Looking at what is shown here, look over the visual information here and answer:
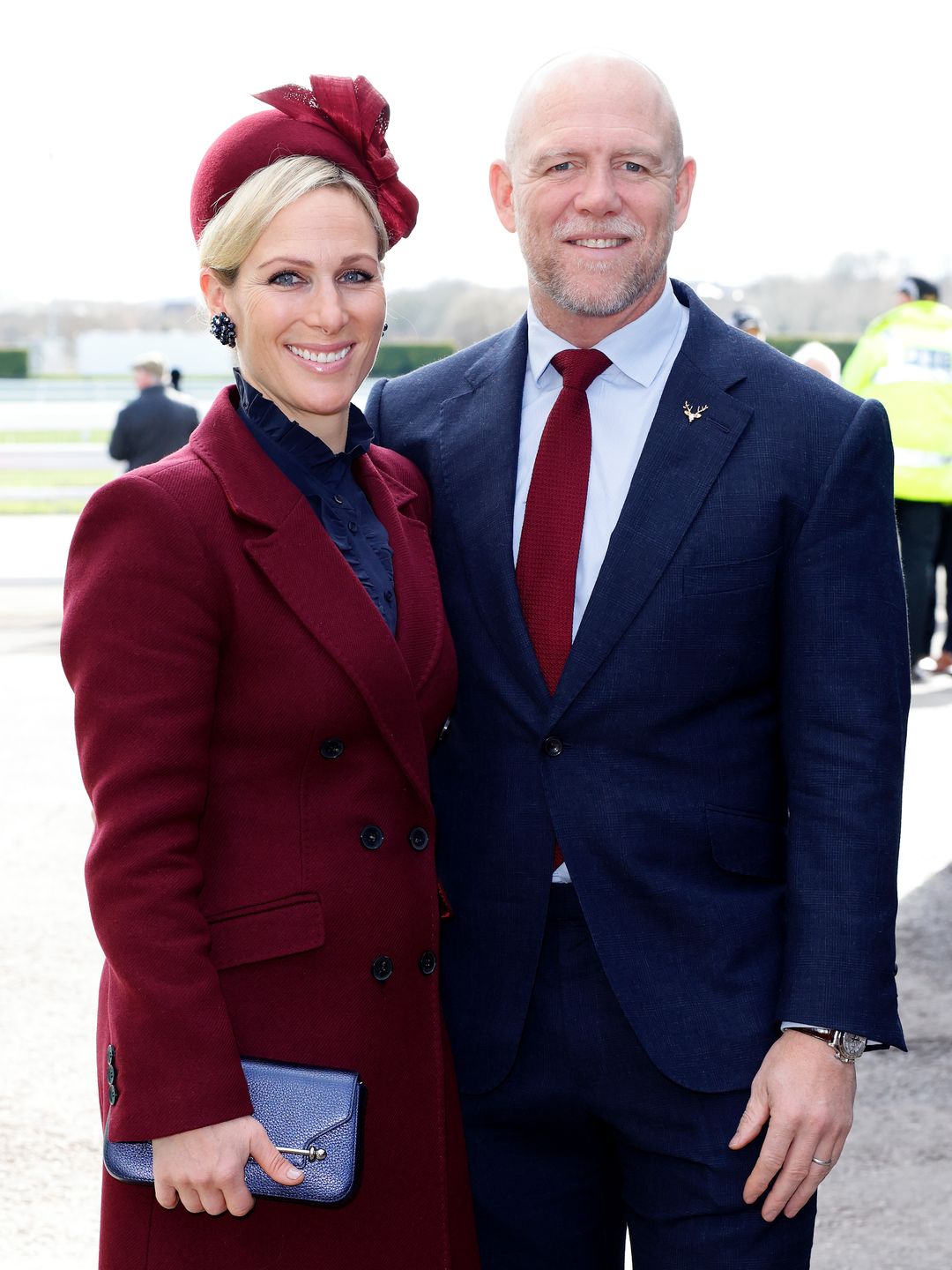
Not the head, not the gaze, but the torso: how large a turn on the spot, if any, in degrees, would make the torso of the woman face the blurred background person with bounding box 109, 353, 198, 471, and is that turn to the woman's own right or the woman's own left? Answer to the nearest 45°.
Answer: approximately 135° to the woman's own left

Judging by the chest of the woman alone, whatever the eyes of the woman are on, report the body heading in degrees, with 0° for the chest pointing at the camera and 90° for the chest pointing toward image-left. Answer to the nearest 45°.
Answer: approximately 315°

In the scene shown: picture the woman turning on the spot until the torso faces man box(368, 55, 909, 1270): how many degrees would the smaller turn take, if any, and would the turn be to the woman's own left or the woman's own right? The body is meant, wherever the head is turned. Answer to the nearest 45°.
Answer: approximately 45° to the woman's own left

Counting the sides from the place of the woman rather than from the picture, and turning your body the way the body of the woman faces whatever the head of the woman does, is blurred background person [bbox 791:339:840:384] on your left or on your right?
on your left

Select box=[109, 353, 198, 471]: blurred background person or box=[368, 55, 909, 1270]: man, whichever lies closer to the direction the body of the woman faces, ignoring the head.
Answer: the man

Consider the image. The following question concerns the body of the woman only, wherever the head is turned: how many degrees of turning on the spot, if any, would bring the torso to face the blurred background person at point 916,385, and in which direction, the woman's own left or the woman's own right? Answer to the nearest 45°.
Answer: approximately 90° to the woman's own left
